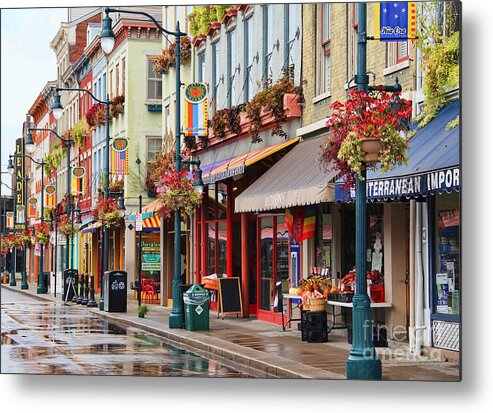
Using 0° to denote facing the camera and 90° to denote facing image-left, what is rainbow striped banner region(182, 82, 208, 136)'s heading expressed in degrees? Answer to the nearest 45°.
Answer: approximately 0°

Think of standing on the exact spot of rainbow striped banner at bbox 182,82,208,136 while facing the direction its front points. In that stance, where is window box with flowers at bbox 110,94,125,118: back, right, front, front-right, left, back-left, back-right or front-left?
back

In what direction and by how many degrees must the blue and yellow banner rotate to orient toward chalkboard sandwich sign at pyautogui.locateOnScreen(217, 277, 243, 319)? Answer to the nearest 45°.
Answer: approximately 180°

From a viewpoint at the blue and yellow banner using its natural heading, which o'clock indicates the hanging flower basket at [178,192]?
The hanging flower basket is roughly at 5 o'clock from the blue and yellow banner.

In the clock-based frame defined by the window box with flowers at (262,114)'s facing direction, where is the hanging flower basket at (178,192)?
The hanging flower basket is roughly at 1 o'clock from the window box with flowers.

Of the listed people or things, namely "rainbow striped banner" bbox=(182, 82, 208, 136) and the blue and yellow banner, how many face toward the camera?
2

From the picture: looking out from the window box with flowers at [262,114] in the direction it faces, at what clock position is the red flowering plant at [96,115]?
The red flowering plant is roughly at 4 o'clock from the window box with flowers.

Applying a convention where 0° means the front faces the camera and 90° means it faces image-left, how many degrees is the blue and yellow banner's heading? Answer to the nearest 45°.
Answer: approximately 0°

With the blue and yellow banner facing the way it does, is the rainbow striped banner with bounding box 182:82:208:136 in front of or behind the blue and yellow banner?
behind
